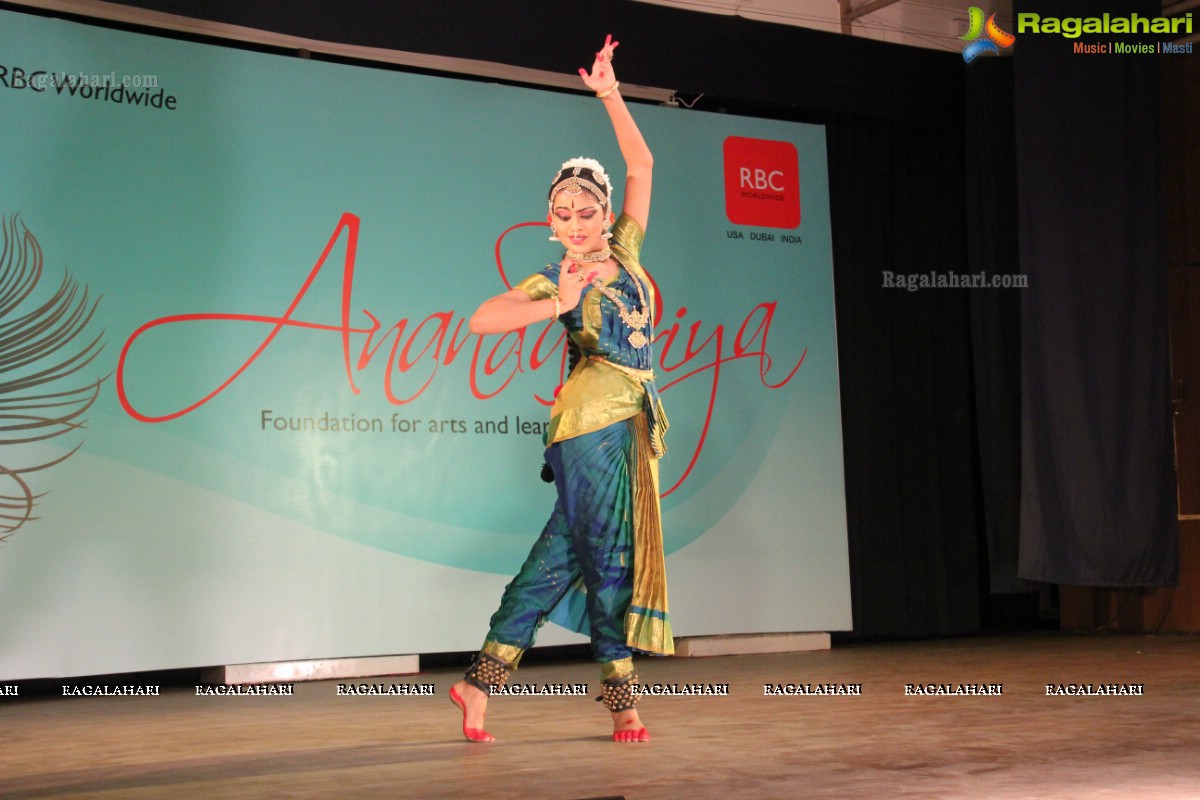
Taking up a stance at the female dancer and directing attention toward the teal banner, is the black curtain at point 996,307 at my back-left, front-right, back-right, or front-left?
front-right

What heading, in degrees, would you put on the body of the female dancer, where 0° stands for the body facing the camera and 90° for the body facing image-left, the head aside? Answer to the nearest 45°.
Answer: approximately 315°

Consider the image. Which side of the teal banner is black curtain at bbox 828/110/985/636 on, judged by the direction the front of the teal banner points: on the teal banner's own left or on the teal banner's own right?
on the teal banner's own left

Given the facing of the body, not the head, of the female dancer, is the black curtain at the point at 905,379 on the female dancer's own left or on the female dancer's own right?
on the female dancer's own left

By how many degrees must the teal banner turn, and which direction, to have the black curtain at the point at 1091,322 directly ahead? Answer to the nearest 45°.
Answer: approximately 45° to its left

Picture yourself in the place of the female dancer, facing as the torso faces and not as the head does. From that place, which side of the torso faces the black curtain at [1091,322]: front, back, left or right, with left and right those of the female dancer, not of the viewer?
left

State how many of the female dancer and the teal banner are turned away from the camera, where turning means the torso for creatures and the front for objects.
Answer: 0

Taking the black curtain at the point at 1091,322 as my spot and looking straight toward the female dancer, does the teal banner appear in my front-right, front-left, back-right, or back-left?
front-right

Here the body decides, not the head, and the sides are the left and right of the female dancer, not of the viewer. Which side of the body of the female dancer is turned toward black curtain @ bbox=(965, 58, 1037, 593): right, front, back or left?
left

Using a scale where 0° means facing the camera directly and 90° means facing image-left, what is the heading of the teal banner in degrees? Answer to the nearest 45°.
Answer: approximately 315°

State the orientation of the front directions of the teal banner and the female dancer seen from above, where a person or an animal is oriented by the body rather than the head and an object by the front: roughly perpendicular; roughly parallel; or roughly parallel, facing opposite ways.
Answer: roughly parallel
